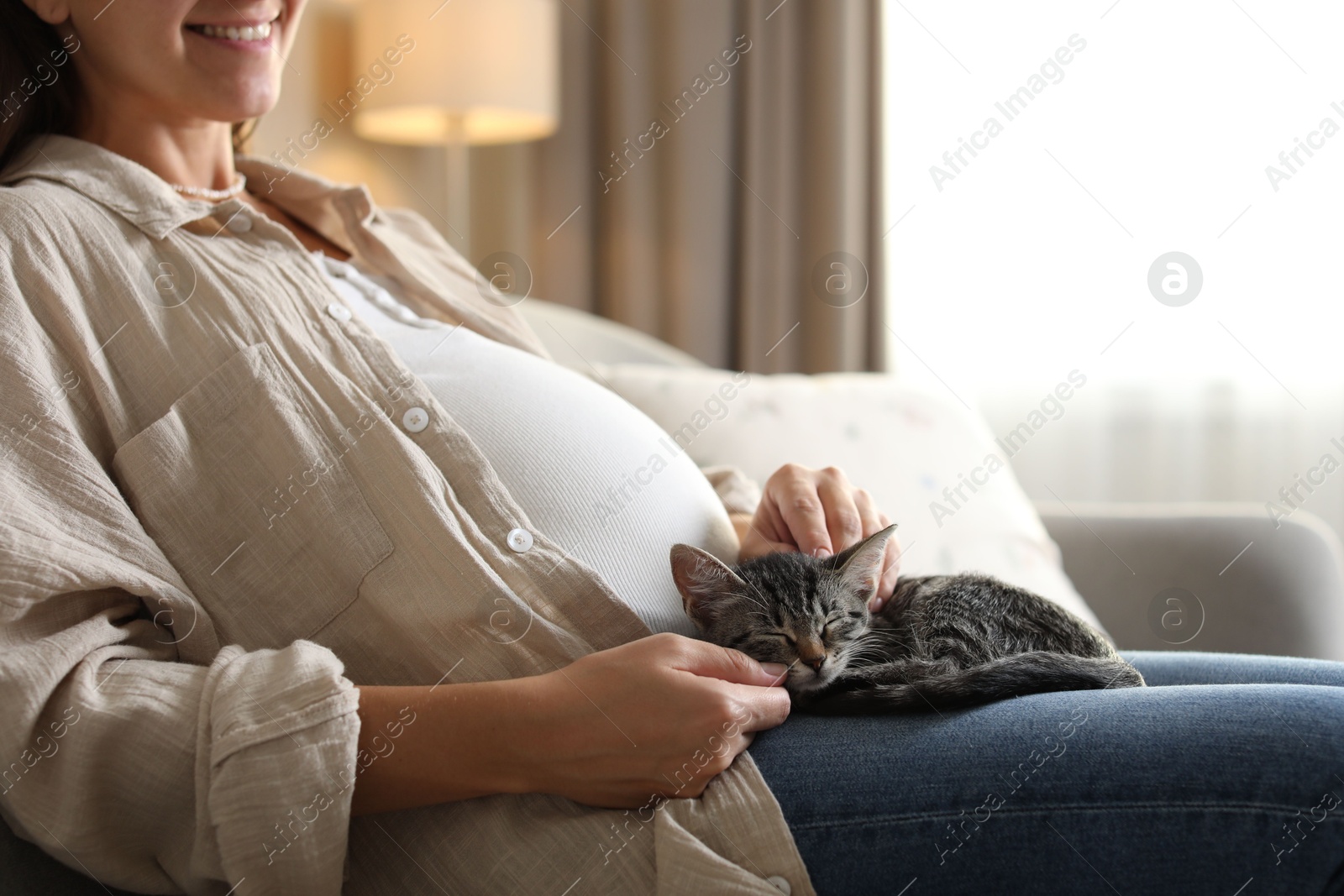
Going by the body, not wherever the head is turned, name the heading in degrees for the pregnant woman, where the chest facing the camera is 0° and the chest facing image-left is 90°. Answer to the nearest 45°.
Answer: approximately 270°

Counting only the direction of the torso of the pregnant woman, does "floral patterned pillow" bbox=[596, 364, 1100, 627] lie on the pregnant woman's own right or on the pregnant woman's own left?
on the pregnant woman's own left

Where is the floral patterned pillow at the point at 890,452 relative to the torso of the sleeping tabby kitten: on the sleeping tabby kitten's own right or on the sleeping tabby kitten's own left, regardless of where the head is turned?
on the sleeping tabby kitten's own right

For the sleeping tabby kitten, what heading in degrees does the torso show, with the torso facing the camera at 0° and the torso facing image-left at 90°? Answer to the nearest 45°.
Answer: approximately 45°
